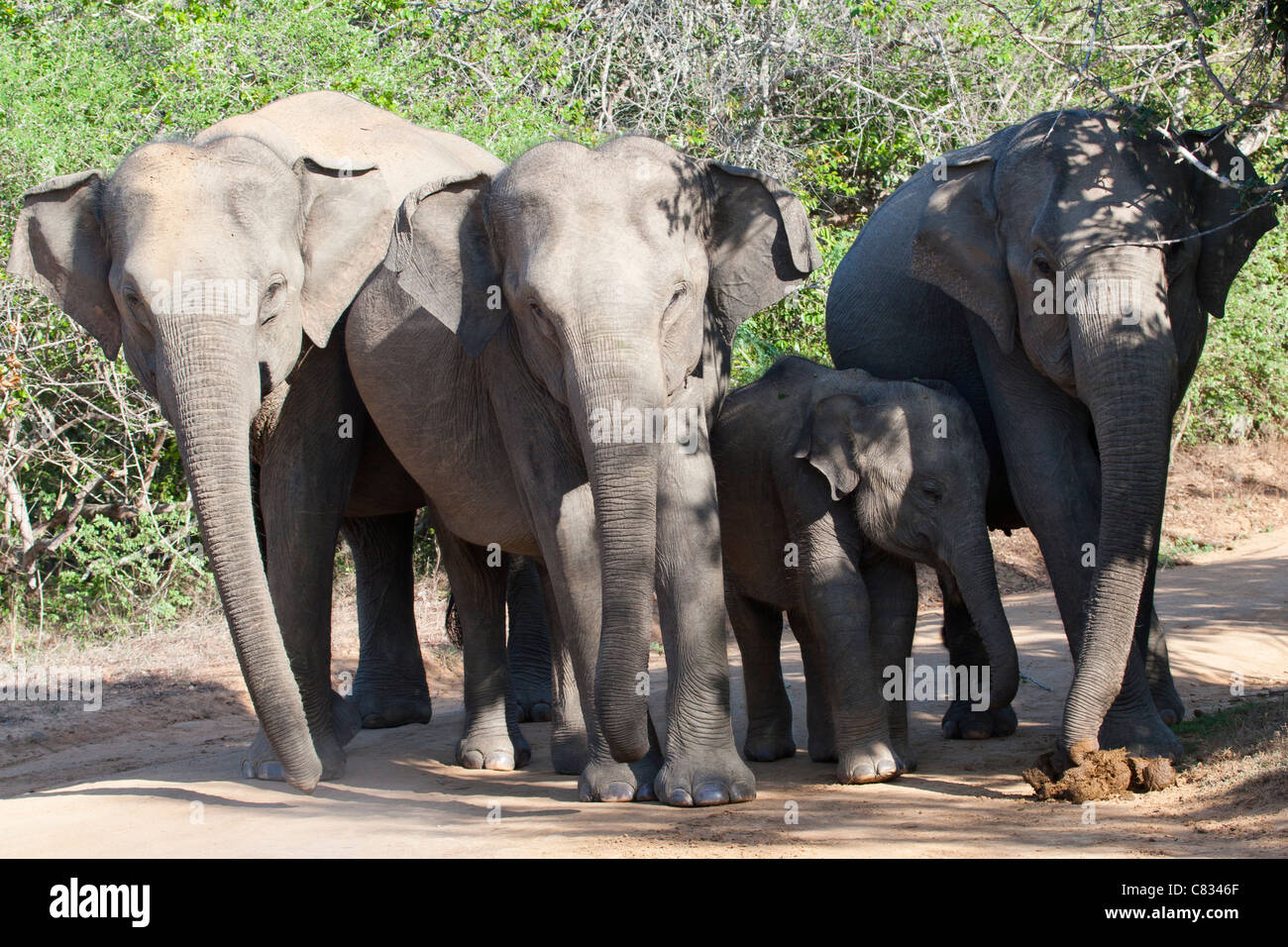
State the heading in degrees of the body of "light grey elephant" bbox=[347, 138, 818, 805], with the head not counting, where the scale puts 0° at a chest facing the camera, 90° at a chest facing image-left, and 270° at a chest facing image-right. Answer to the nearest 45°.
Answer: approximately 315°

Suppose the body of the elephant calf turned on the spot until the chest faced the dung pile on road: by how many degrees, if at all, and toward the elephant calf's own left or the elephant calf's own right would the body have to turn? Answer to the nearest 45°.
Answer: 0° — it already faces it

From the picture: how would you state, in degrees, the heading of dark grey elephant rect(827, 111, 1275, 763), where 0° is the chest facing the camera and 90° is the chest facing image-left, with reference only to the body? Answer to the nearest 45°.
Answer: approximately 315°

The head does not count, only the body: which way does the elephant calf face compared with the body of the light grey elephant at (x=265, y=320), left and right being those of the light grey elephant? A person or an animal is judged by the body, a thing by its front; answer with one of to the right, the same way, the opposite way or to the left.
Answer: to the left

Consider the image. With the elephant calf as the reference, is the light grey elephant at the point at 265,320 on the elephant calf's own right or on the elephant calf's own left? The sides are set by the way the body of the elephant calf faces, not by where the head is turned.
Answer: on the elephant calf's own right

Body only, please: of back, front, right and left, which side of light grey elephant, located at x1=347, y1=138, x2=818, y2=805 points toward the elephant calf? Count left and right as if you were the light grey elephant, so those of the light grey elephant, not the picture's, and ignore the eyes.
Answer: left

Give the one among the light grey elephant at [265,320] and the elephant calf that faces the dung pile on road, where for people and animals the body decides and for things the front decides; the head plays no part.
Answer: the elephant calf

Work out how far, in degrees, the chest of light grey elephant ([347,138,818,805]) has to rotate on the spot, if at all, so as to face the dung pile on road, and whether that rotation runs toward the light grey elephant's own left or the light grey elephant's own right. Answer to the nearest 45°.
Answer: approximately 45° to the light grey elephant's own left

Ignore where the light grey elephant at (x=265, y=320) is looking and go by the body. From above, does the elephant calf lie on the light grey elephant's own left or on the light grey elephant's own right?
on the light grey elephant's own left

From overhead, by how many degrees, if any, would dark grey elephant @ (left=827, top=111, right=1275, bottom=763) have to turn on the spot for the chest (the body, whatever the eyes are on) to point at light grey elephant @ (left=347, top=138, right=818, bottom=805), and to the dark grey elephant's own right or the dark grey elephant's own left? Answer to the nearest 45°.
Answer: approximately 90° to the dark grey elephant's own right
